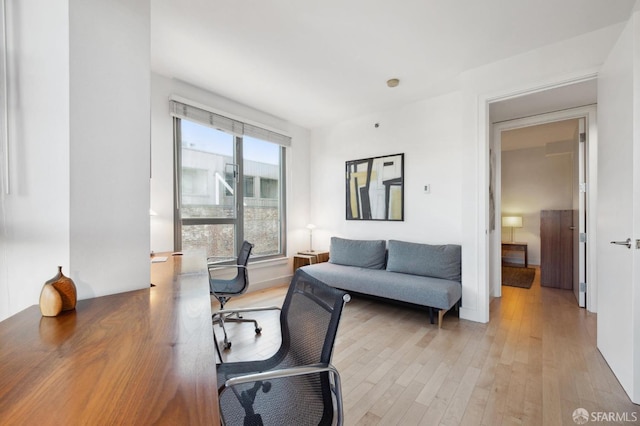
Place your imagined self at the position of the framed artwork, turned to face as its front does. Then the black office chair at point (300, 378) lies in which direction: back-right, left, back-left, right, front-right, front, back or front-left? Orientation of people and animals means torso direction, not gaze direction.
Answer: front-left

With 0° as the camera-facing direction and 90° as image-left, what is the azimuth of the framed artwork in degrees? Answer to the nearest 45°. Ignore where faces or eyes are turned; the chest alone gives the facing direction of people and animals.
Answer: approximately 45°

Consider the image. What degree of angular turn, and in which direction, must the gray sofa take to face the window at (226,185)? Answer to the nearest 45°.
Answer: approximately 45° to its right

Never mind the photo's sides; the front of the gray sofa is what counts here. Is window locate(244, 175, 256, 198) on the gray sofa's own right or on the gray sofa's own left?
on the gray sofa's own right

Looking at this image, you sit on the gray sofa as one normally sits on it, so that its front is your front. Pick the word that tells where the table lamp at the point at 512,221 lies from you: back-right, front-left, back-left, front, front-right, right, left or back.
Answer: back

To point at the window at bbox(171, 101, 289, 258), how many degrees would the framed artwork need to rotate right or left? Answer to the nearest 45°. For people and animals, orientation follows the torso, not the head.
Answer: approximately 45° to its right

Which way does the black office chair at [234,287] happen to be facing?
to the viewer's left

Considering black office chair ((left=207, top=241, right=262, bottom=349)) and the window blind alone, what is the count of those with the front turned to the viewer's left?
1

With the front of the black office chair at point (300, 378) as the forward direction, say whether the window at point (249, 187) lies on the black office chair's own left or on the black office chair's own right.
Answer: on the black office chair's own right

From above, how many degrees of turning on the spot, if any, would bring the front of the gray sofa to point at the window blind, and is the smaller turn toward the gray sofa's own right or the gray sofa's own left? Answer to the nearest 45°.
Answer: approximately 45° to the gray sofa's own right

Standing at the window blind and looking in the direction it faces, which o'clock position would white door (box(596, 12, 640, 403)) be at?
The white door is roughly at 12 o'clock from the window blind.
